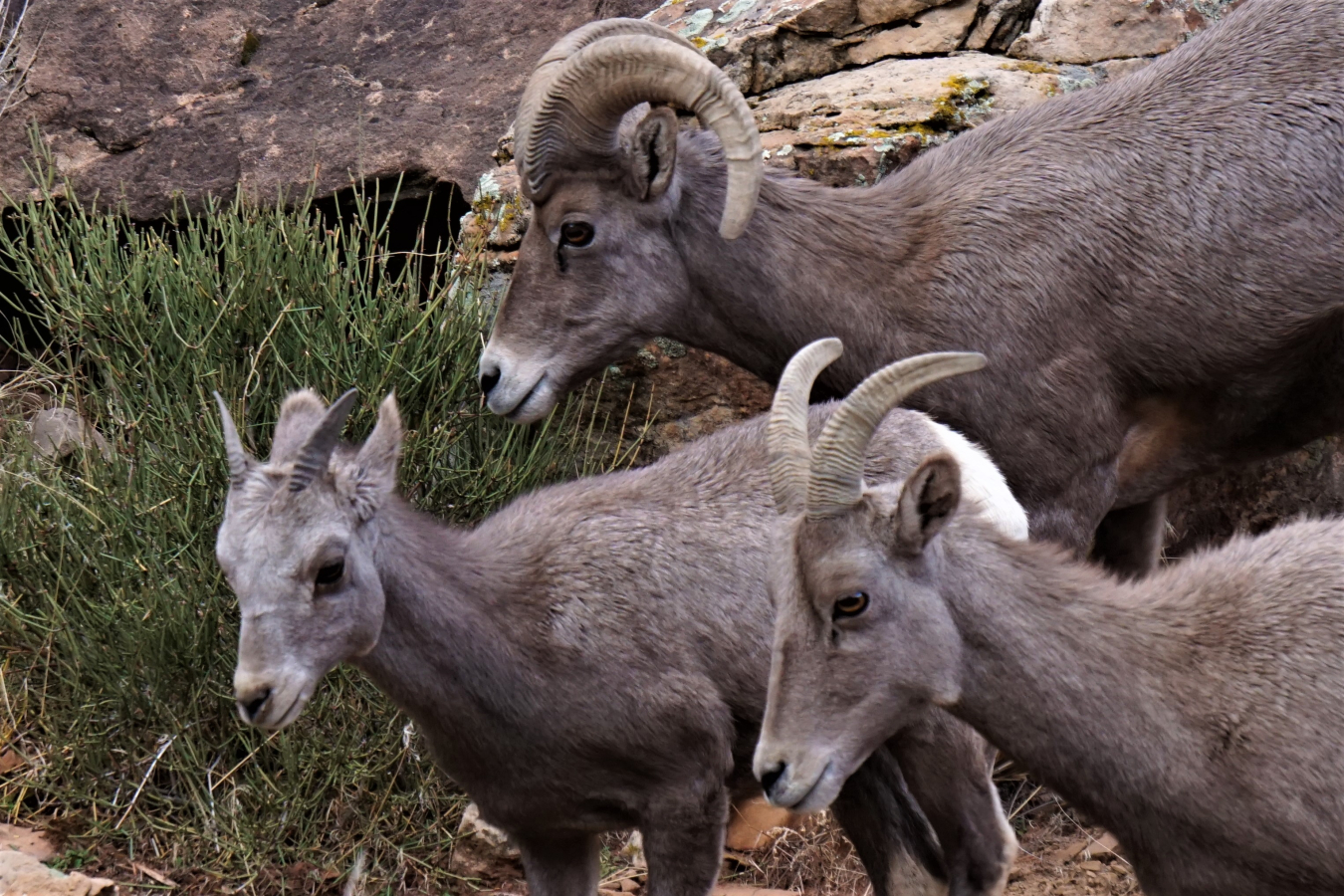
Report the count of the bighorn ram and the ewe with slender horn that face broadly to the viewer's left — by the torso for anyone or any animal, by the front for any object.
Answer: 2

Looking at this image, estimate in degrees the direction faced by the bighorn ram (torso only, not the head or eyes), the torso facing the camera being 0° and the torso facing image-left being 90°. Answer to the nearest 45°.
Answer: approximately 90°

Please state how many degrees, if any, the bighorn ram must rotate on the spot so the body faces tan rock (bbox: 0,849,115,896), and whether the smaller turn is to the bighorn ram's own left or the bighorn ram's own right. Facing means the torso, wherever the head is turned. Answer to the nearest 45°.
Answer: approximately 45° to the bighorn ram's own left

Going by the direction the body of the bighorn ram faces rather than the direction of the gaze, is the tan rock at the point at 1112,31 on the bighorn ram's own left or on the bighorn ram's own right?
on the bighorn ram's own right

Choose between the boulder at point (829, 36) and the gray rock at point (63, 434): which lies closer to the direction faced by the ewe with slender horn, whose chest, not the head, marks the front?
the gray rock

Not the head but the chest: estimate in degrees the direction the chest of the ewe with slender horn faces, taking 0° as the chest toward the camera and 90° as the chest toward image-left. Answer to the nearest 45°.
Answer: approximately 90°

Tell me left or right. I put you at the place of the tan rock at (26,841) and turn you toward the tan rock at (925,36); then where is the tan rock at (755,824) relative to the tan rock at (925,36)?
right
